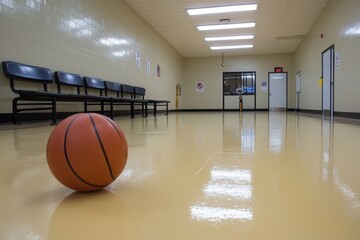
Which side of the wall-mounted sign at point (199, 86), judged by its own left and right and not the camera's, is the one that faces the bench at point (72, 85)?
front

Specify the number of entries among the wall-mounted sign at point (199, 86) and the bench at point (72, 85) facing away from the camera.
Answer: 0

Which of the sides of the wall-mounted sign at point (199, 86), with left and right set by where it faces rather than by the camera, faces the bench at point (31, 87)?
front

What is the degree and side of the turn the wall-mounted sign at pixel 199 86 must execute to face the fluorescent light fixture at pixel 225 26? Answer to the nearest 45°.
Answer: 0° — it already faces it

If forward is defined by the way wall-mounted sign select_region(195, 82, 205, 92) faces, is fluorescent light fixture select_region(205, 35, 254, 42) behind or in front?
in front

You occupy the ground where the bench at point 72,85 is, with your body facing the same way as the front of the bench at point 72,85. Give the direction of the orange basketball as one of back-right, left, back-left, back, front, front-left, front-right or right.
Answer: front-right

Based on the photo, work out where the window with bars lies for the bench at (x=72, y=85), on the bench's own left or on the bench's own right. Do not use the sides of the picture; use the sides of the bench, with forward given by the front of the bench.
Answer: on the bench's own left
